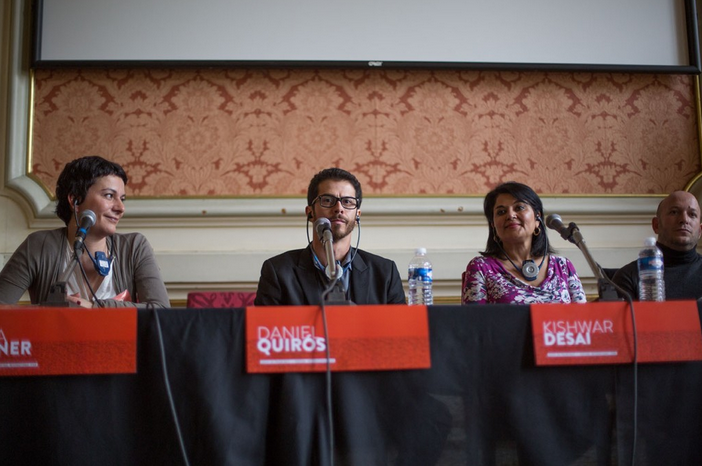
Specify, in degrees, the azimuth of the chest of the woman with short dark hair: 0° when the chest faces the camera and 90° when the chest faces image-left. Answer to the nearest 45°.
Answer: approximately 315°

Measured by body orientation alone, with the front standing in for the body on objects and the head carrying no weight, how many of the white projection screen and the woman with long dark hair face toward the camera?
2

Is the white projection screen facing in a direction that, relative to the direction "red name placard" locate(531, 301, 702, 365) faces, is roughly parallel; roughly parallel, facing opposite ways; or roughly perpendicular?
roughly parallel

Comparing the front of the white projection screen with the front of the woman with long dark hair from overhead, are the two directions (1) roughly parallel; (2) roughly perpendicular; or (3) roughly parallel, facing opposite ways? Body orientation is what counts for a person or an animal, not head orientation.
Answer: roughly parallel

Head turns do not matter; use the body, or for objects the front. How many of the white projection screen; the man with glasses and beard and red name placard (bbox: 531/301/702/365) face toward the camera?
3

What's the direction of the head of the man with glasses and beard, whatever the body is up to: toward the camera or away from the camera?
toward the camera

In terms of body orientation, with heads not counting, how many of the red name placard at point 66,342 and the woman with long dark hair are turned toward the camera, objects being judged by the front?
2

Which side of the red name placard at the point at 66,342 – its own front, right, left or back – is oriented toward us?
front

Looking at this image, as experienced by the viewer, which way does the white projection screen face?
facing the viewer

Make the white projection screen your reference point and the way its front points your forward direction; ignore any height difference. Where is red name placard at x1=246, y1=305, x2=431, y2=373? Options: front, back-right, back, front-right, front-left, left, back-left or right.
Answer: front

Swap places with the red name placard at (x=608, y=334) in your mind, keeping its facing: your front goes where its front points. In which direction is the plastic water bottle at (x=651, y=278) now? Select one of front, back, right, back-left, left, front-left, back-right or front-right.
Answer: back

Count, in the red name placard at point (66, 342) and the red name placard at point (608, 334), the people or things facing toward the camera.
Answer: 2

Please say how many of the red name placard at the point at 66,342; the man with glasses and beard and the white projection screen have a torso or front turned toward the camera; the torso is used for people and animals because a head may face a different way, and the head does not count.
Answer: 3

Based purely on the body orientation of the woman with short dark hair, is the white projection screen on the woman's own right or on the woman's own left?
on the woman's own left
